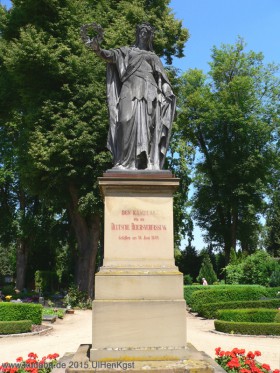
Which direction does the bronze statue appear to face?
toward the camera

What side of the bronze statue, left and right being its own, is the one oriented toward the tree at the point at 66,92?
back

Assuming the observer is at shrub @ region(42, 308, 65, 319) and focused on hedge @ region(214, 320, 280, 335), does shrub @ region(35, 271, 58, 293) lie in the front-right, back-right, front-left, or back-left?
back-left

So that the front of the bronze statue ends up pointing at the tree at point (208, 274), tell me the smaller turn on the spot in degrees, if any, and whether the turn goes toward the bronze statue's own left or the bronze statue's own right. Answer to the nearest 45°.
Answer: approximately 180°

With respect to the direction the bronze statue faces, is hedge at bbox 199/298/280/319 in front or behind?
behind

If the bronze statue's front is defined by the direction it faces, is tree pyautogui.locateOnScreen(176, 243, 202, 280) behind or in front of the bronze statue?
behind
